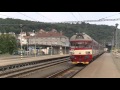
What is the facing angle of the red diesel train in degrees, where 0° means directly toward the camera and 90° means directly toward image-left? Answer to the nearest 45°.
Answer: approximately 0°
